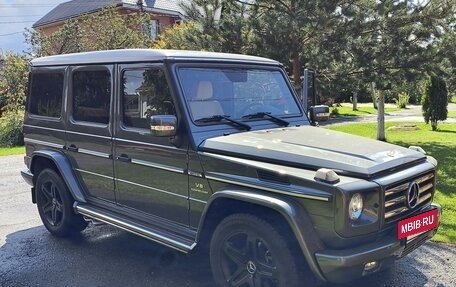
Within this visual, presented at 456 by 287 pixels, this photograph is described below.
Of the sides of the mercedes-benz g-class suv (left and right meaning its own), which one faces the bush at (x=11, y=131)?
back

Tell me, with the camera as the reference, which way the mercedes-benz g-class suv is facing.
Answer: facing the viewer and to the right of the viewer

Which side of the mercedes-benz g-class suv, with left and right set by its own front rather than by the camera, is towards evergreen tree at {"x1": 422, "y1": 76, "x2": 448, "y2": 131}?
left
